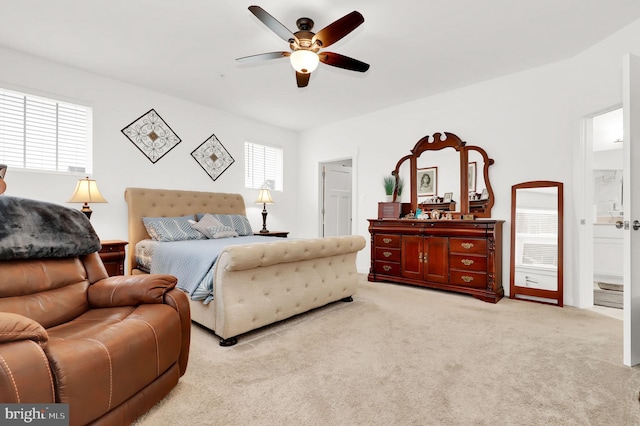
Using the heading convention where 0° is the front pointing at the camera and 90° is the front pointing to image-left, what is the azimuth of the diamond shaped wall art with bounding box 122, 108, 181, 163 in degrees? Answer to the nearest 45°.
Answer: approximately 315°

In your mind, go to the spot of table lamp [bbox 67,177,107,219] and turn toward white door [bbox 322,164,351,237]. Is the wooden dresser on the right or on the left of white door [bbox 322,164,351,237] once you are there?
right

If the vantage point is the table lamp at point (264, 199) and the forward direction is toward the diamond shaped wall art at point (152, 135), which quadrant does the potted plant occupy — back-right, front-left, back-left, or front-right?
back-left

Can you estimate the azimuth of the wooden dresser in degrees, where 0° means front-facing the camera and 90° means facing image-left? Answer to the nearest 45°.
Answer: approximately 45°

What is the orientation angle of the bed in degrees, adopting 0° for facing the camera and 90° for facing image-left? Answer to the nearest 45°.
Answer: approximately 315°

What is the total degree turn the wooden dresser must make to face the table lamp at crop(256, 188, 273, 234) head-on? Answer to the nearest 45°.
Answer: approximately 45° to its right
